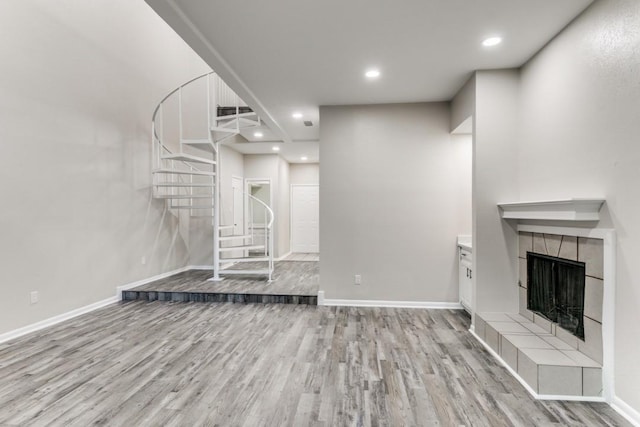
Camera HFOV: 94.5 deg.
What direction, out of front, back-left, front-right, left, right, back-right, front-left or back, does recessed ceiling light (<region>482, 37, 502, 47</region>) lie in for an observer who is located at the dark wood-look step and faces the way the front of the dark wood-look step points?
front-left

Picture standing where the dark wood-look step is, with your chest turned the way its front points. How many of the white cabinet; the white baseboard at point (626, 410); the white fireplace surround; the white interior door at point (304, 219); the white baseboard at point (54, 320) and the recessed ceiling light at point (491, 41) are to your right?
1

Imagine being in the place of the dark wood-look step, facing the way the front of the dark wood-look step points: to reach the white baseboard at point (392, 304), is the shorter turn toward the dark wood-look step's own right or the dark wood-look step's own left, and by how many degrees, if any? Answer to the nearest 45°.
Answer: approximately 45° to the dark wood-look step's own left

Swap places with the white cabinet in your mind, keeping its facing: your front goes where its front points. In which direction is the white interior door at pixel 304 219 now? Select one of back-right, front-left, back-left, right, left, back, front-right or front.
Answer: front-right

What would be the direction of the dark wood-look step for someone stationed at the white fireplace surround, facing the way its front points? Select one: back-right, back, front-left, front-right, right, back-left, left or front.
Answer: front-right

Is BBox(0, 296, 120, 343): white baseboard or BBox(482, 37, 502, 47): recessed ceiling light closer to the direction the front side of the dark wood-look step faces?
the recessed ceiling light

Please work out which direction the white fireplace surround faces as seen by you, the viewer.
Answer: facing the viewer and to the left of the viewer

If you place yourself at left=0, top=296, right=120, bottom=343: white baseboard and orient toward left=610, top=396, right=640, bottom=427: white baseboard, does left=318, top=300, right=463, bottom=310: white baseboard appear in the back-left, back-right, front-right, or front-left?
front-left

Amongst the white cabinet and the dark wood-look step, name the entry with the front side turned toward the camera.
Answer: the dark wood-look step

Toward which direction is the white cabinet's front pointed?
to the viewer's left

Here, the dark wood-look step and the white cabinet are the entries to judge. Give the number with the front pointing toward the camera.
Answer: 1

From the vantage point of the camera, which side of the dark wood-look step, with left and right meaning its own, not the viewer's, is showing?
front

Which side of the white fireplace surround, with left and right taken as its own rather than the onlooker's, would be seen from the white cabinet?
right

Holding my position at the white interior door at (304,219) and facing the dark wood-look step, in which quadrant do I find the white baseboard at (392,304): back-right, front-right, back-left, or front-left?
front-left

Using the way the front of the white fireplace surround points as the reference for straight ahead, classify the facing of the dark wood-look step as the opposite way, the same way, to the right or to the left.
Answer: to the left
